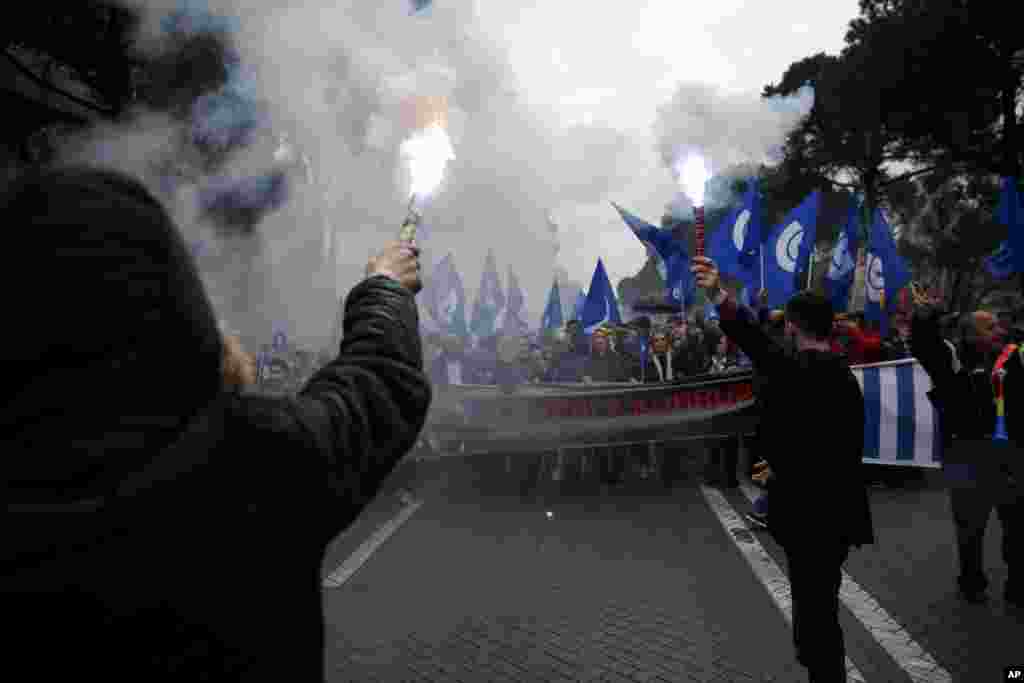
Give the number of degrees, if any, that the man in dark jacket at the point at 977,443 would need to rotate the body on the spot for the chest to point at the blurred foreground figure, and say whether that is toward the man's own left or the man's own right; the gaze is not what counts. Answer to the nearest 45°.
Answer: approximately 45° to the man's own right

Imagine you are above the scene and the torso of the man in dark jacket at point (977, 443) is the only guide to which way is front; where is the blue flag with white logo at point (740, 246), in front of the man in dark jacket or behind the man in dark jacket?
behind

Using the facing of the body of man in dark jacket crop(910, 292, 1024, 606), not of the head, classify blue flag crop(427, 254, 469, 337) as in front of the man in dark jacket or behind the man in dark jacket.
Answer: behind

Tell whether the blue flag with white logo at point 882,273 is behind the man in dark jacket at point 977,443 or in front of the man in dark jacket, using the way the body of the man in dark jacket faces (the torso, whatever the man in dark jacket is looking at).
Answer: behind

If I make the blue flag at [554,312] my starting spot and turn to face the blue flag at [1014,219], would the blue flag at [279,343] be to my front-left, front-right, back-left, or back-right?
back-right

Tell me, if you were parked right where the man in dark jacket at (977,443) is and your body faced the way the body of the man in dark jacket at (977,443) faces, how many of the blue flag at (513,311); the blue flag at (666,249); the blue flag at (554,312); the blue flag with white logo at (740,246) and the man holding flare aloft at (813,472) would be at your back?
4

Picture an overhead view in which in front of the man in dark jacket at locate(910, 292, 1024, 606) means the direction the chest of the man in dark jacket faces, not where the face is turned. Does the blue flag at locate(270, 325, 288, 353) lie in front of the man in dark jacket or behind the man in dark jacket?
behind

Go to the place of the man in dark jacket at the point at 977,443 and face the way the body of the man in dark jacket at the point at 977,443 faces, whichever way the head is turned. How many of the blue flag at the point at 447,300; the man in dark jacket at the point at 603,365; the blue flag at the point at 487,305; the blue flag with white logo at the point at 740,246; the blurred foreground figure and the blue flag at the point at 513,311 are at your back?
5
